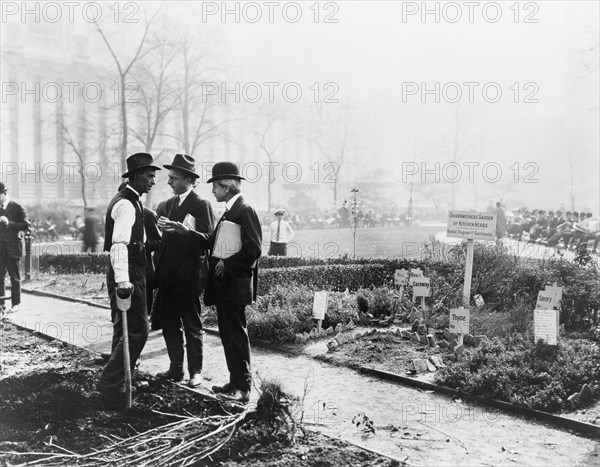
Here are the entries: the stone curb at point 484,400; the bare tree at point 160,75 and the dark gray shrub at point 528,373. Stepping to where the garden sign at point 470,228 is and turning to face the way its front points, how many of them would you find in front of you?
2

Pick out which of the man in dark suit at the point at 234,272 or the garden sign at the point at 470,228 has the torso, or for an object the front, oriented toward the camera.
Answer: the garden sign

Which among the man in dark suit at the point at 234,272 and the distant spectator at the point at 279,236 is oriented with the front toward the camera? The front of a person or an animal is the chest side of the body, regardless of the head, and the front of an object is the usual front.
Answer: the distant spectator

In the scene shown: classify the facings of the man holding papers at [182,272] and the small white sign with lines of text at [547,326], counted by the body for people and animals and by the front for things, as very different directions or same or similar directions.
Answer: same or similar directions

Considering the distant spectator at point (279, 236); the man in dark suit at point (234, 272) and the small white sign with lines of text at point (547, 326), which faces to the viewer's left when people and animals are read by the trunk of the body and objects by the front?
the man in dark suit

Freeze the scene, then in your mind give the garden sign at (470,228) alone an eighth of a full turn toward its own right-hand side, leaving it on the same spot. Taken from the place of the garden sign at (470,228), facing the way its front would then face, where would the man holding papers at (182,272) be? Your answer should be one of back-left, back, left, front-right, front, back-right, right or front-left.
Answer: front

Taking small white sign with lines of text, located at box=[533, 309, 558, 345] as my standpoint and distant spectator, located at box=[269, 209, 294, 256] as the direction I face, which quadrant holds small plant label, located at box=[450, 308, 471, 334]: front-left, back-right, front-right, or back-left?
front-left

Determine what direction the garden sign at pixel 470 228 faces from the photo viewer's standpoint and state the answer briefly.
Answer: facing the viewer

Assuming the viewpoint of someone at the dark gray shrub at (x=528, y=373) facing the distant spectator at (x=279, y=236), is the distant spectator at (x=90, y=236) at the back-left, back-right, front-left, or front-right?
front-left

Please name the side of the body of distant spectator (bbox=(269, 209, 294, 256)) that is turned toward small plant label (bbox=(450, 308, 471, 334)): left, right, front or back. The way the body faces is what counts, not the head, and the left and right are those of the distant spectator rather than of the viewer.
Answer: front

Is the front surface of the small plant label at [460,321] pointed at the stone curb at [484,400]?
yes

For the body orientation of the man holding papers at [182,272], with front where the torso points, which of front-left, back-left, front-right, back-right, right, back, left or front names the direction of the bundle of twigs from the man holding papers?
front-left

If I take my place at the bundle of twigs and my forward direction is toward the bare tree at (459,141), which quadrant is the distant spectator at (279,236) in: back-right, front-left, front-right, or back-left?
front-left

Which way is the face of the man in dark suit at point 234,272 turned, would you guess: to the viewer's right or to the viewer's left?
to the viewer's left

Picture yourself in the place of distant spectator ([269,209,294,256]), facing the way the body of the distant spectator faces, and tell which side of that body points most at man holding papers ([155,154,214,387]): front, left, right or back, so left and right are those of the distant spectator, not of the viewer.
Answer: front

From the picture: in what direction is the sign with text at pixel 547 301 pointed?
toward the camera

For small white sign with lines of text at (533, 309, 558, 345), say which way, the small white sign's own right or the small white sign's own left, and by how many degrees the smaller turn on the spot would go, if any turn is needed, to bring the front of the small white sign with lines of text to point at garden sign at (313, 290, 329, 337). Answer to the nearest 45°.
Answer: approximately 90° to the small white sign's own right
